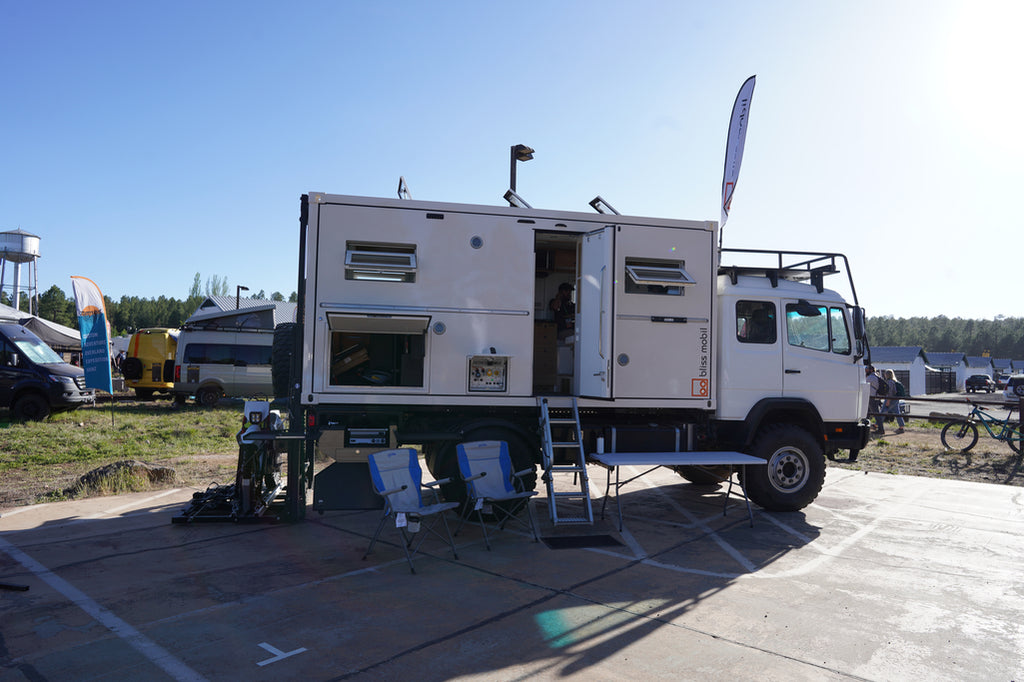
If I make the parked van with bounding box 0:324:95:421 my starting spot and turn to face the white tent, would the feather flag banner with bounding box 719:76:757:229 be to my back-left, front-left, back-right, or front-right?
back-right

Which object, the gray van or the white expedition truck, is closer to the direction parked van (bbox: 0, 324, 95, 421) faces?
the white expedition truck

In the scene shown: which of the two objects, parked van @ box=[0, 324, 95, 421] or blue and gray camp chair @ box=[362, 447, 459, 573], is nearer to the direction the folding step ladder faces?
the blue and gray camp chair

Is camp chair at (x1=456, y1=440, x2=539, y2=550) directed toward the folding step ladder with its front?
no

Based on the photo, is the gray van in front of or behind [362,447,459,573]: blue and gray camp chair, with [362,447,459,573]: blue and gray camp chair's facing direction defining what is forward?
behind

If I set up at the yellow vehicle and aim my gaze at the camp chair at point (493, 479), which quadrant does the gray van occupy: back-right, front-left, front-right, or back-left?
front-left

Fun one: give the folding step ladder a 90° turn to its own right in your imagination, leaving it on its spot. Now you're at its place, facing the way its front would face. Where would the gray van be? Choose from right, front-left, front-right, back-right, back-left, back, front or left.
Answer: front-right

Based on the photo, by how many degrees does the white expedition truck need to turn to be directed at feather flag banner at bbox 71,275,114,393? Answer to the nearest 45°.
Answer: approximately 135° to its left

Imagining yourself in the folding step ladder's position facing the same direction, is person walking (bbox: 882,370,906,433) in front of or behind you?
behind

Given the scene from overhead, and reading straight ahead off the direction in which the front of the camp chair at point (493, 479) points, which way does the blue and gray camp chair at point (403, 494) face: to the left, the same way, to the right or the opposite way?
the same way

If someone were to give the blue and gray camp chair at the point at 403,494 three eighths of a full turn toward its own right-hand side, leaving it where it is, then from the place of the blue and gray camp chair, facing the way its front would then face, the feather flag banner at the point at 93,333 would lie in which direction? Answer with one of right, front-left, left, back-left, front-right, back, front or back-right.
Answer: front-right

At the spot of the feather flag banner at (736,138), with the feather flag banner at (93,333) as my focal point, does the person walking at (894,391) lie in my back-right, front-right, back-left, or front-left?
back-right

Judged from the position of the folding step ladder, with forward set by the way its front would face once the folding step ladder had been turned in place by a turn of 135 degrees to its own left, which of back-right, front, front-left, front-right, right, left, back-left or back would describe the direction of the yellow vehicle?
left

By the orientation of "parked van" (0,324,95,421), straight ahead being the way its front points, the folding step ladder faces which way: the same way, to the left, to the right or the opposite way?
to the right

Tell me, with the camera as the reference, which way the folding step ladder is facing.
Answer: facing the viewer

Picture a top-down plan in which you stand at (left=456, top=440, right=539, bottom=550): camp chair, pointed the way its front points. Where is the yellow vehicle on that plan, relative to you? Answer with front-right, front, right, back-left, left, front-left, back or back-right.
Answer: back

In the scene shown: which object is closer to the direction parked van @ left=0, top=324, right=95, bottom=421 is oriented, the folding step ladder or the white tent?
the folding step ladder
